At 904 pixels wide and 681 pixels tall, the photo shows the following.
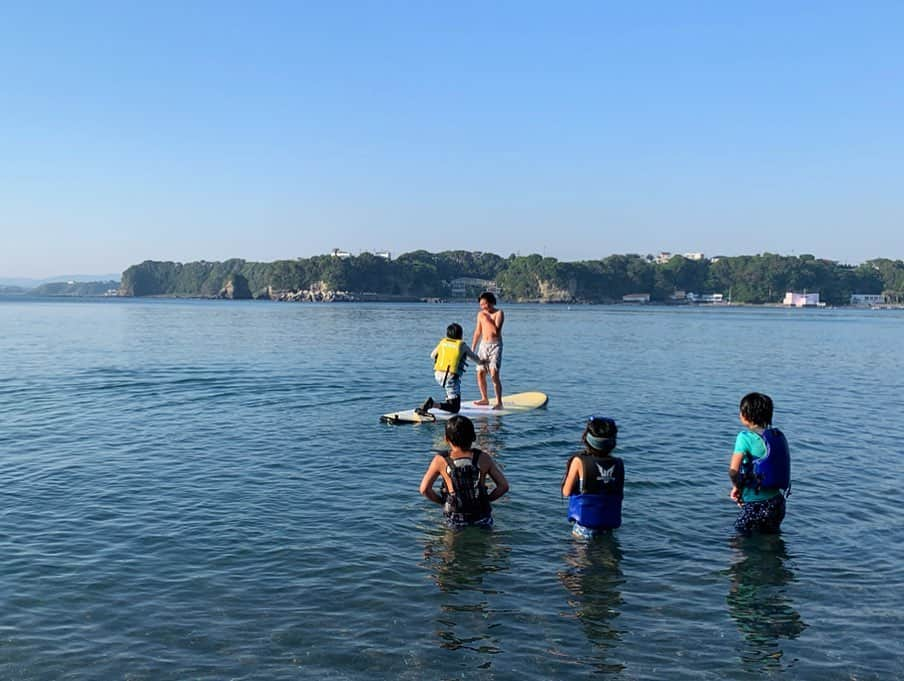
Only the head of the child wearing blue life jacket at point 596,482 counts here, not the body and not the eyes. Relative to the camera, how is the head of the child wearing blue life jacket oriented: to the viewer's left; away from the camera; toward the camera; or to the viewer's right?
away from the camera

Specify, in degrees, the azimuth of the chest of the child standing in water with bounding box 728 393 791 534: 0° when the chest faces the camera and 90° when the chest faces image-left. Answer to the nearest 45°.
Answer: approximately 135°

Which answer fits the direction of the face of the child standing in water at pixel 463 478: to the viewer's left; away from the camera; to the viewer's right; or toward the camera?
away from the camera

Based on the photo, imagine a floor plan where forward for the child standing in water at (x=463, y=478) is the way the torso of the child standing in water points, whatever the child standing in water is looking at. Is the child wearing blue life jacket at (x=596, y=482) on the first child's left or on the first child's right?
on the first child's right

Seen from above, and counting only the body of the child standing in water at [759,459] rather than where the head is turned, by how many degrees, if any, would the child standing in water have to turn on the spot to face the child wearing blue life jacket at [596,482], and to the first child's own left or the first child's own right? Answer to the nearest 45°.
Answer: approximately 90° to the first child's own left

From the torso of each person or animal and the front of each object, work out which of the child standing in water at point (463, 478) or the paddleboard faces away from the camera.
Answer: the child standing in water

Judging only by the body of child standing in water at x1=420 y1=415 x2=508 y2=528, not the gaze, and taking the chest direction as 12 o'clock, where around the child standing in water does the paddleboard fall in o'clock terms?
The paddleboard is roughly at 12 o'clock from the child standing in water.

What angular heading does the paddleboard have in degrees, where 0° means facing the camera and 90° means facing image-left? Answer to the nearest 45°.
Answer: approximately 270°

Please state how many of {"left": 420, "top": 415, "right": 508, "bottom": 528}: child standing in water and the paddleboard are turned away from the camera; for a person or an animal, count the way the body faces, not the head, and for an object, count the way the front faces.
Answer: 1

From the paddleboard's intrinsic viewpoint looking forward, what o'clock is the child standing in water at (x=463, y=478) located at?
The child standing in water is roughly at 3 o'clock from the paddleboard.

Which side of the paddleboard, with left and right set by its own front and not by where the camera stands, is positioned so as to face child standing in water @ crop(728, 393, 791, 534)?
right

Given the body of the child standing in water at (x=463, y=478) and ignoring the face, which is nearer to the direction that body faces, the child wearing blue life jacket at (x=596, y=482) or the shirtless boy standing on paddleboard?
the shirtless boy standing on paddleboard

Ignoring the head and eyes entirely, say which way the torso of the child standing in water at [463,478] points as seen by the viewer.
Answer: away from the camera

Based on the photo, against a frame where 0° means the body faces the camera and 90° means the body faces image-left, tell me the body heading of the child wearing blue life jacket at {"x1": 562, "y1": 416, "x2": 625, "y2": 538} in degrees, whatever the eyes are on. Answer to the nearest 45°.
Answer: approximately 135°

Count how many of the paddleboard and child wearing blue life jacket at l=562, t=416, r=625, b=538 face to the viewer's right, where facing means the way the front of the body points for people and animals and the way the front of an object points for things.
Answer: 1

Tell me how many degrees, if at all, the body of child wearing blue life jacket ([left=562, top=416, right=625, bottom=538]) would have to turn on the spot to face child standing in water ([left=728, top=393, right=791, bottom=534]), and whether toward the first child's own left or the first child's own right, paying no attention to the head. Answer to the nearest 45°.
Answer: approximately 135° to the first child's own right
